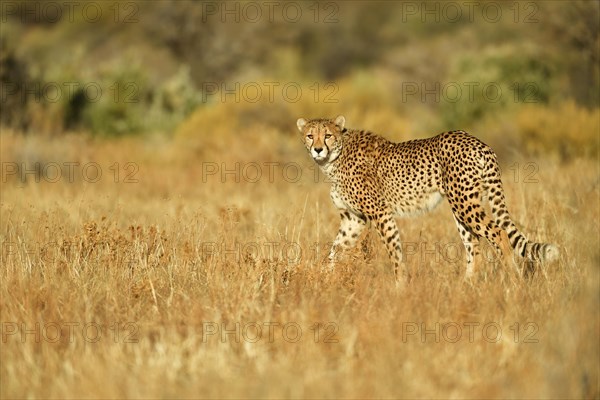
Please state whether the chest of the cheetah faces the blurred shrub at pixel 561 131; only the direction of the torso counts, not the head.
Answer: no

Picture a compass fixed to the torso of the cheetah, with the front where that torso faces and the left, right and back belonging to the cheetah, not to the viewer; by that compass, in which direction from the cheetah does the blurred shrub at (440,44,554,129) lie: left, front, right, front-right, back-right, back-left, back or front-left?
right

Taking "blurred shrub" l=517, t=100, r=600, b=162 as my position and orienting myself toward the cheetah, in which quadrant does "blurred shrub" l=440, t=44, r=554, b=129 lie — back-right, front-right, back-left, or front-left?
back-right

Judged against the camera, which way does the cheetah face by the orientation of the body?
to the viewer's left

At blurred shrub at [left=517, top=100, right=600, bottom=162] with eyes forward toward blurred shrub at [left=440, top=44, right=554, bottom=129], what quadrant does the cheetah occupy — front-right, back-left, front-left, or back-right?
back-left
